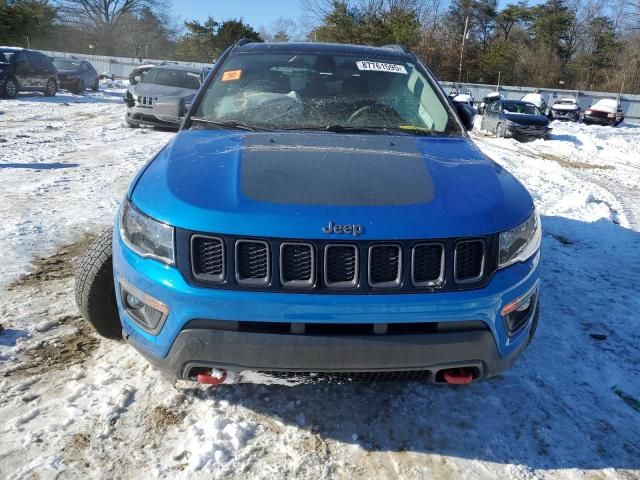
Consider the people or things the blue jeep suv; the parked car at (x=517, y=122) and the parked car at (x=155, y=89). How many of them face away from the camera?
0

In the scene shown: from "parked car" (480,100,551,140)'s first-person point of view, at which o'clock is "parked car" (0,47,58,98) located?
"parked car" (0,47,58,98) is roughly at 4 o'clock from "parked car" (480,100,551,140).

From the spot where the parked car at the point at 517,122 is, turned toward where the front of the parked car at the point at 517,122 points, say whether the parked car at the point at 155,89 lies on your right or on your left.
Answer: on your right

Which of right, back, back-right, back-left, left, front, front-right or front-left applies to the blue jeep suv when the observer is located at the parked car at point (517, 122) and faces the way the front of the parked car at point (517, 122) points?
front-right

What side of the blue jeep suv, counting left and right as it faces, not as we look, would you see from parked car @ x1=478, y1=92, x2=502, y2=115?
back

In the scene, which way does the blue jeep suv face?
toward the camera

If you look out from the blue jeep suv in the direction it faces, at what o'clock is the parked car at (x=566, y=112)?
The parked car is roughly at 7 o'clock from the blue jeep suv.

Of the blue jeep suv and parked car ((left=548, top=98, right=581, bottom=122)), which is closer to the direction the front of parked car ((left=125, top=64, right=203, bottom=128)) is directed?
the blue jeep suv

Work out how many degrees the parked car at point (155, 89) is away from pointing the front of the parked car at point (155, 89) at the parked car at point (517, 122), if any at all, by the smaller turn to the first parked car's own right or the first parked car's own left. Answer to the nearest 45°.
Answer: approximately 135° to the first parked car's own left

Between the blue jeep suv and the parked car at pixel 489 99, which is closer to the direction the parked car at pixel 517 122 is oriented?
the blue jeep suv

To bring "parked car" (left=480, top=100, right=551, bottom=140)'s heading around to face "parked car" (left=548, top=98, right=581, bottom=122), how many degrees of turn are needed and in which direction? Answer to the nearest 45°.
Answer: approximately 135° to its left

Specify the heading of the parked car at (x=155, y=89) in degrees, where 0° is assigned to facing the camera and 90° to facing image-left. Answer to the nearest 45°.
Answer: approximately 45°

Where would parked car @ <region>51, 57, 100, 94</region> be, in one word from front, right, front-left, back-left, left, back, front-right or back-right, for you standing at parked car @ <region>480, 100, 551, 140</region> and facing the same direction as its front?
back-right

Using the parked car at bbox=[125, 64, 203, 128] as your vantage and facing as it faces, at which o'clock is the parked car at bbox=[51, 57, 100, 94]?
the parked car at bbox=[51, 57, 100, 94] is roughly at 4 o'clock from the parked car at bbox=[125, 64, 203, 128].

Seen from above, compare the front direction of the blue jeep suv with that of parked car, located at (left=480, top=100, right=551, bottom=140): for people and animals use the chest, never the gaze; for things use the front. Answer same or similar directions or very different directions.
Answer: same or similar directions

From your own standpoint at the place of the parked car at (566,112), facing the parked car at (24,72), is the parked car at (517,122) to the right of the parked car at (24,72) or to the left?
left

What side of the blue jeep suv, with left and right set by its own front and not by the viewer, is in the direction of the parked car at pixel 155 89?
back

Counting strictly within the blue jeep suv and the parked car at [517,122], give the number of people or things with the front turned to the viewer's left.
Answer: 0
